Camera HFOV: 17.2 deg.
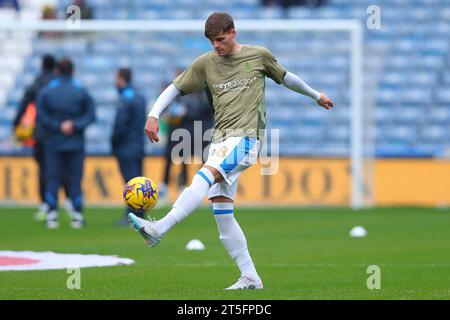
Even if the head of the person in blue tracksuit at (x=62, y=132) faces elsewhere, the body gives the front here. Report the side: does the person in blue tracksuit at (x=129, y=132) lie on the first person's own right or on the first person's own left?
on the first person's own right

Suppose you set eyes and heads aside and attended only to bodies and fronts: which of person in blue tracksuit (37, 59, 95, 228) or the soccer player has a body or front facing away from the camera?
the person in blue tracksuit

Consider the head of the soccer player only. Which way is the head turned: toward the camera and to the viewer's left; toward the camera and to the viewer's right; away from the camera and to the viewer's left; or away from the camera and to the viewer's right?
toward the camera and to the viewer's left

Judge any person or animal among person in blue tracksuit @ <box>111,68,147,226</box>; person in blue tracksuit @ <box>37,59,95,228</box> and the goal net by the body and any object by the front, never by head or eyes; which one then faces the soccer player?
the goal net

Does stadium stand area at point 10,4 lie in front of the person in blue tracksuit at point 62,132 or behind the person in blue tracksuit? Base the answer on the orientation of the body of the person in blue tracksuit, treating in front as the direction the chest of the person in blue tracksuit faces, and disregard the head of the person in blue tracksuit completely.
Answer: in front

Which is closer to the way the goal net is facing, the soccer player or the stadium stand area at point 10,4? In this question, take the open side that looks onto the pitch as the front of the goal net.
the soccer player

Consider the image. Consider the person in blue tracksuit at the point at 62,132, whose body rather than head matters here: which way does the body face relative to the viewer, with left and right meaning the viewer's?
facing away from the viewer

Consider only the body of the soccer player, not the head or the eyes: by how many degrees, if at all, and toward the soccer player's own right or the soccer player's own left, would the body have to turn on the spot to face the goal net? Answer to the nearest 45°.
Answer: approximately 135° to the soccer player's own right

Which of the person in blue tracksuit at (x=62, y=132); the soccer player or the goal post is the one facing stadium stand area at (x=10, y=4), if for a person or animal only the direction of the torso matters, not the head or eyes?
the person in blue tracksuit
